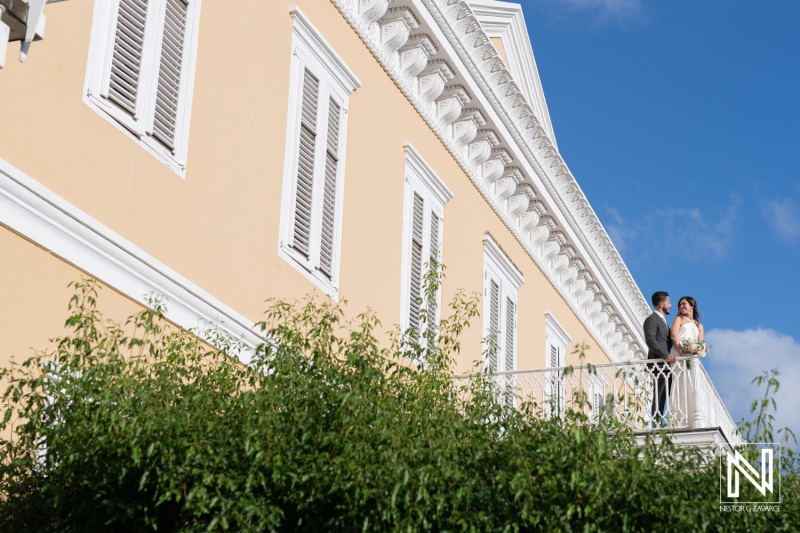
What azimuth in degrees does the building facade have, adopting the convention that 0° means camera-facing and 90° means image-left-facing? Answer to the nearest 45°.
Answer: approximately 315°

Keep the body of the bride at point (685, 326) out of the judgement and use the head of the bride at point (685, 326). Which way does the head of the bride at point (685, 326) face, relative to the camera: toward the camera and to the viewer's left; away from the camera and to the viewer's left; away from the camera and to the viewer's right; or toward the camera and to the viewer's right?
toward the camera and to the viewer's left

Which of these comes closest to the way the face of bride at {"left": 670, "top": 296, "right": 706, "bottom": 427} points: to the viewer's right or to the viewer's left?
to the viewer's left

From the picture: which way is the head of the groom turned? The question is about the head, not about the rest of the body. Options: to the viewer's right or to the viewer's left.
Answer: to the viewer's right

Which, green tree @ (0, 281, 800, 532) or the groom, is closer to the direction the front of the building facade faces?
the green tree
